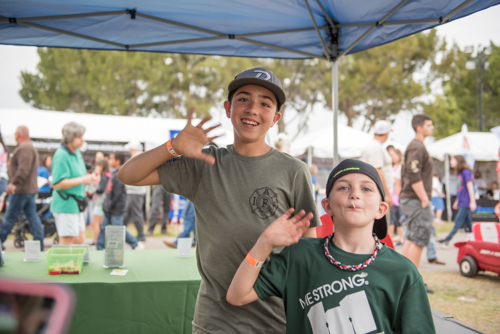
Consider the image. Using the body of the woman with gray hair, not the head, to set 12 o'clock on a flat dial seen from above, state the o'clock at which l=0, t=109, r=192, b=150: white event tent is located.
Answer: The white event tent is roughly at 9 o'clock from the woman with gray hair.

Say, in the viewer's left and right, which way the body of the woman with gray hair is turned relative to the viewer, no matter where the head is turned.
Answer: facing to the right of the viewer

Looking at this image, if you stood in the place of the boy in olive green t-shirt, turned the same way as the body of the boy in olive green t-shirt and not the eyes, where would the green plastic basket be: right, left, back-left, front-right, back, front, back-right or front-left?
back-right

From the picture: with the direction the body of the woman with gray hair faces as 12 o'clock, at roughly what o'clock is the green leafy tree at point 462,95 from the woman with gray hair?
The green leafy tree is roughly at 11 o'clock from the woman with gray hair.

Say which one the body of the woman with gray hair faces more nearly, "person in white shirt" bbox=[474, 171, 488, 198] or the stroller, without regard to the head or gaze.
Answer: the person in white shirt

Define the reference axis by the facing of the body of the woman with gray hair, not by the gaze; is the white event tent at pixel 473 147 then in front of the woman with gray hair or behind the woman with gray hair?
in front

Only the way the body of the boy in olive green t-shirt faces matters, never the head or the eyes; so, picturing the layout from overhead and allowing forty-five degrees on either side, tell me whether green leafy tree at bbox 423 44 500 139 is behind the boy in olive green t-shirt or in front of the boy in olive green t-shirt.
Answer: behind

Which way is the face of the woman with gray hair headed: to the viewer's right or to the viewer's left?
to the viewer's right

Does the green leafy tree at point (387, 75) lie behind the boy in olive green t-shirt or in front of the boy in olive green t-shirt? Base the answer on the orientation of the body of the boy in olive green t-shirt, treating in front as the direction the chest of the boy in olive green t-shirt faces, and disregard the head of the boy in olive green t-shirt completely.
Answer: behind

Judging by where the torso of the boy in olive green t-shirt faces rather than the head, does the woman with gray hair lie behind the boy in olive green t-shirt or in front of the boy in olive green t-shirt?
behind

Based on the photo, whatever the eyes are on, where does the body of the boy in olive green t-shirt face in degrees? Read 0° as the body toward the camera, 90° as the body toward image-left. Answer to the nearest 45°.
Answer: approximately 0°

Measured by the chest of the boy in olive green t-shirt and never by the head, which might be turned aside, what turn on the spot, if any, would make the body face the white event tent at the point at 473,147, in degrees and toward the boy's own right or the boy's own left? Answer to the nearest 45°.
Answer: approximately 135° to the boy's own left

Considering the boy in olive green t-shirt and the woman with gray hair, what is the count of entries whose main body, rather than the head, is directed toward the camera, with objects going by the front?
1
